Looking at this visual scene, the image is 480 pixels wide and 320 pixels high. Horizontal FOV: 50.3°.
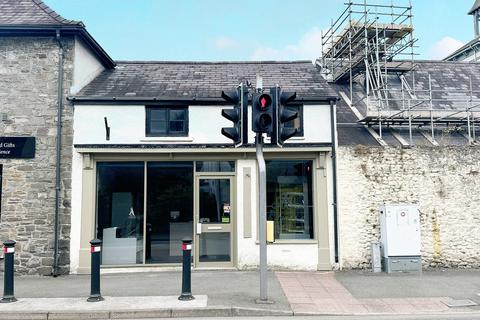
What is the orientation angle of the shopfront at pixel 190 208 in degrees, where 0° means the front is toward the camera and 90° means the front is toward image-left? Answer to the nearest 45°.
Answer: approximately 0°

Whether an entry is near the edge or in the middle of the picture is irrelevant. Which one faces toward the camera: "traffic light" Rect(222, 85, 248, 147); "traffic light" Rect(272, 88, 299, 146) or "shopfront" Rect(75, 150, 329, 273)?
the shopfront

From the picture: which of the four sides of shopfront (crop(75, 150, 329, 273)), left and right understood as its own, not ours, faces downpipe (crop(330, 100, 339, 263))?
left

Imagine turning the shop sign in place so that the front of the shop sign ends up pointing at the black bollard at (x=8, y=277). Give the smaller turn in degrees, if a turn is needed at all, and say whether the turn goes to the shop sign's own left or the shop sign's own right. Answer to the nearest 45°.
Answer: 0° — it already faces it

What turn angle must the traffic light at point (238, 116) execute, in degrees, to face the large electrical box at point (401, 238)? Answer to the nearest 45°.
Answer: approximately 135° to its right

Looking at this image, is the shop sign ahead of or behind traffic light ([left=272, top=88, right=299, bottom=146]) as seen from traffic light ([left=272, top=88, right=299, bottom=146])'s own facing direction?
behind

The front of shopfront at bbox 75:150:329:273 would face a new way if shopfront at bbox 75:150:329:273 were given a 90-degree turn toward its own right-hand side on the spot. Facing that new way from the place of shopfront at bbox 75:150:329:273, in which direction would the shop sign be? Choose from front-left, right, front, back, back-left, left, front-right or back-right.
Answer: front

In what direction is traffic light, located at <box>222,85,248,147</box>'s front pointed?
to the viewer's left

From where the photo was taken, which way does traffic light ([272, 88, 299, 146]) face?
to the viewer's right

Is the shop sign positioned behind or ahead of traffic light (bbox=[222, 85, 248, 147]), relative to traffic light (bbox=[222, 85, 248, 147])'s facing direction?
ahead

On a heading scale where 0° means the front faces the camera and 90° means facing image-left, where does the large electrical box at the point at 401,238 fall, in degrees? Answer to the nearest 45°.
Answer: approximately 0°

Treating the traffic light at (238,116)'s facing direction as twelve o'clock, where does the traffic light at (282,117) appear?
the traffic light at (282,117) is roughly at 6 o'clock from the traffic light at (238,116).

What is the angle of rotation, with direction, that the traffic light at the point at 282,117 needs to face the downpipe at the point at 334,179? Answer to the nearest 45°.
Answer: approximately 90° to its left
